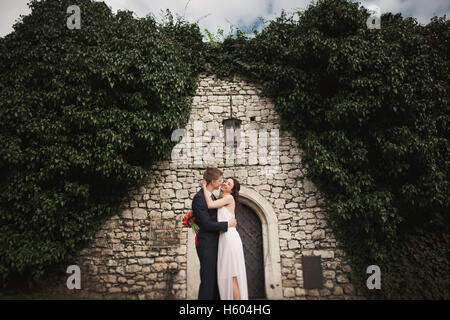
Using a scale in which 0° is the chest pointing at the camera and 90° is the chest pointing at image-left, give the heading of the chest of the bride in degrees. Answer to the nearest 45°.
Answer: approximately 90°

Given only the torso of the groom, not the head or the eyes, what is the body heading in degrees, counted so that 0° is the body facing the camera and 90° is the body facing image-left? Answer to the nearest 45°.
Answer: approximately 270°

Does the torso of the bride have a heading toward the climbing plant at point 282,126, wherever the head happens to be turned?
no

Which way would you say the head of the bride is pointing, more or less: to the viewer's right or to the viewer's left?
to the viewer's left

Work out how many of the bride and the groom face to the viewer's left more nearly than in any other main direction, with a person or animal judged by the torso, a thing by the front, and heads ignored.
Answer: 1

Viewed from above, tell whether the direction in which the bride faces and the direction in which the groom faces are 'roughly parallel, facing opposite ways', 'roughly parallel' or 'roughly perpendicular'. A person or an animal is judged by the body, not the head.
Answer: roughly parallel, facing opposite ways

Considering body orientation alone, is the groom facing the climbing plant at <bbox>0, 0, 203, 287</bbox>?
no
